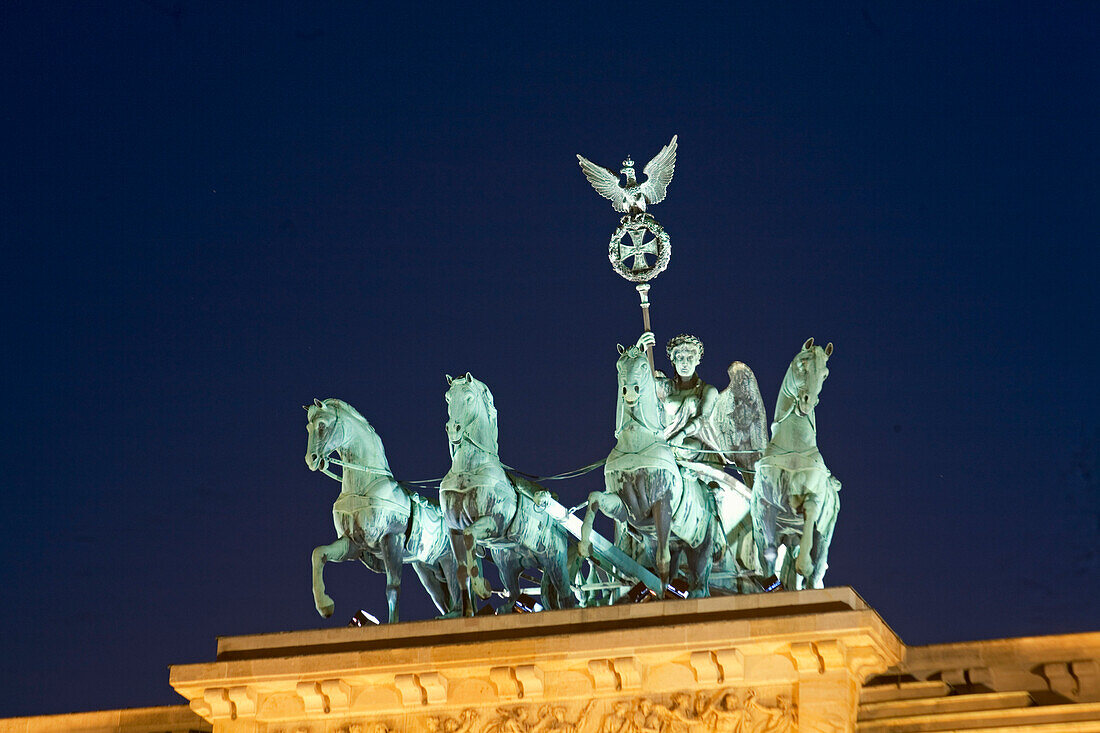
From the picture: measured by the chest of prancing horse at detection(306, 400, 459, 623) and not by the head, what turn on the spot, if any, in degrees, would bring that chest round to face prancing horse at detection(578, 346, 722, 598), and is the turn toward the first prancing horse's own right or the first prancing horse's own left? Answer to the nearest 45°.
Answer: approximately 135° to the first prancing horse's own left

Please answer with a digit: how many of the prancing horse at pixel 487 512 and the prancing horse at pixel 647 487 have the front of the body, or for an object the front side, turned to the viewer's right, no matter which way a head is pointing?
0

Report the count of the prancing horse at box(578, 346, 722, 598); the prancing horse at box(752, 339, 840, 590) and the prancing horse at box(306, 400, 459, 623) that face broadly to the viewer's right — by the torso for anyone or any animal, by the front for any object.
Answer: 0

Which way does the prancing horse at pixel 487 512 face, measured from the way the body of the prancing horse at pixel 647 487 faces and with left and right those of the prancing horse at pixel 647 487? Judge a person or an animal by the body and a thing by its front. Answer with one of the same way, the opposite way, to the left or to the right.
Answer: the same way

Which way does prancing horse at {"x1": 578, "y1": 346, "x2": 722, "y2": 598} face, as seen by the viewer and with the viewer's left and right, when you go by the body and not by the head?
facing the viewer and to the left of the viewer

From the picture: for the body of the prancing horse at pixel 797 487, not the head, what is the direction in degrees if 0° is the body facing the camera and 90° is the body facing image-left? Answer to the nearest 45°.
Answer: approximately 0°

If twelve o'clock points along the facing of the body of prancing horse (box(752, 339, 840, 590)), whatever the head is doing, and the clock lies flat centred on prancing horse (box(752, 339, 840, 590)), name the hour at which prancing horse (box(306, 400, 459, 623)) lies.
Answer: prancing horse (box(306, 400, 459, 623)) is roughly at 3 o'clock from prancing horse (box(752, 339, 840, 590)).

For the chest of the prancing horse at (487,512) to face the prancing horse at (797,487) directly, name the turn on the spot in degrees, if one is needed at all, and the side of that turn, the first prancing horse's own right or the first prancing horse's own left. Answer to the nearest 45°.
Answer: approximately 135° to the first prancing horse's own left

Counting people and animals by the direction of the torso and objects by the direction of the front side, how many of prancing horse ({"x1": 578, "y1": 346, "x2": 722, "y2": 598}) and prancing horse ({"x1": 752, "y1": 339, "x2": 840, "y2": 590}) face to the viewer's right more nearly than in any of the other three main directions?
0

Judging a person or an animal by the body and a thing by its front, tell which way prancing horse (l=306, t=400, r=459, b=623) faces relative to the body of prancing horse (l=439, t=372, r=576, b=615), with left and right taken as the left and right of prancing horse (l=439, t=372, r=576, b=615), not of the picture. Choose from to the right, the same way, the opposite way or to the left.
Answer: the same way

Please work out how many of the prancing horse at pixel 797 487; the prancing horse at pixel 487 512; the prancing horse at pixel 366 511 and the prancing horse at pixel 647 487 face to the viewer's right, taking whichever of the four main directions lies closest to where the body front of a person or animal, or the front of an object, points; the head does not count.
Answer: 0

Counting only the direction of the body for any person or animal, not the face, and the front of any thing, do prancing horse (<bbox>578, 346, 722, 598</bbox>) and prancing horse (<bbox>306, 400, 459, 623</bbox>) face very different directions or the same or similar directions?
same or similar directions

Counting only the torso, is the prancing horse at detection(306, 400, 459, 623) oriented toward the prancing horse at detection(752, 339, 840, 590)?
no
